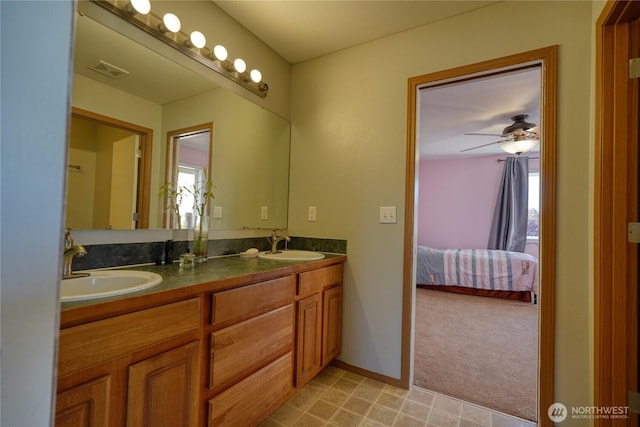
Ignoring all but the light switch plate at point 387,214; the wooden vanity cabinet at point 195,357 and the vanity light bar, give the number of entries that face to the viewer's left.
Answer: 0

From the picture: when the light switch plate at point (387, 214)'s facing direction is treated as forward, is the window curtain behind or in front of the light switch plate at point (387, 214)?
behind

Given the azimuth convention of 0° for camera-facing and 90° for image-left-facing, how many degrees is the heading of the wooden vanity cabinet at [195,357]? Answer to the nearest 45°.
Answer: approximately 315°

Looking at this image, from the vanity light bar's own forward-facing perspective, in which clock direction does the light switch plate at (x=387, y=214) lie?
The light switch plate is roughly at 11 o'clock from the vanity light bar.

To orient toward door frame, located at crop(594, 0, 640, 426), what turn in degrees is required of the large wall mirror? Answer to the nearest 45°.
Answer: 0° — it already faces it

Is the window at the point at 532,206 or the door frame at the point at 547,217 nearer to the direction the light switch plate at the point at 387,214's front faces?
the door frame

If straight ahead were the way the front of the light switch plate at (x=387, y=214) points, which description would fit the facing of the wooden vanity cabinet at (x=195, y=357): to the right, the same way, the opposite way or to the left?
to the left

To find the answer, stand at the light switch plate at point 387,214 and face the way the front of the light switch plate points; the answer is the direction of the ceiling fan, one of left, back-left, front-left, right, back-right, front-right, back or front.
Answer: back-left

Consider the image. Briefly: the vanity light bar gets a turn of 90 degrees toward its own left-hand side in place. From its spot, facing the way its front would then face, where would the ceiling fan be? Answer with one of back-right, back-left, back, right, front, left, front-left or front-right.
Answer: front-right

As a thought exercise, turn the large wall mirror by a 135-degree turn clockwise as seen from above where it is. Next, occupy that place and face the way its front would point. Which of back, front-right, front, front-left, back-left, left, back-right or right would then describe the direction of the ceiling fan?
back

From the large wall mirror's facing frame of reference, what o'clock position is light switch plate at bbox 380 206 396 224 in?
The light switch plate is roughly at 11 o'clock from the large wall mirror.

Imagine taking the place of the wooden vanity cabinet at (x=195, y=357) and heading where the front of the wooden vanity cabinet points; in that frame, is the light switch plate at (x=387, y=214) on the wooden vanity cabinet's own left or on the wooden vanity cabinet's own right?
on the wooden vanity cabinet's own left

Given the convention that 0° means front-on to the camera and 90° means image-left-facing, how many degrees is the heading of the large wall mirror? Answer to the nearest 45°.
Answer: approximately 315°

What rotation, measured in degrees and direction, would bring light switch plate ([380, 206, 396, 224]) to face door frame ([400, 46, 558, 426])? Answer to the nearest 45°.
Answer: approximately 90° to its left

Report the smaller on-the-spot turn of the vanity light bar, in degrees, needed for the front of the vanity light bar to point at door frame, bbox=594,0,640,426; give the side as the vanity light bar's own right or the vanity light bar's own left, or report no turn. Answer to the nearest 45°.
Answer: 0° — it already faces it

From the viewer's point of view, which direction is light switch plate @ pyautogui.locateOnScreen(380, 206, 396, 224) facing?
toward the camera

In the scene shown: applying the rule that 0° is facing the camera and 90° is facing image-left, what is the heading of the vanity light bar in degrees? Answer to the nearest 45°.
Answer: approximately 315°

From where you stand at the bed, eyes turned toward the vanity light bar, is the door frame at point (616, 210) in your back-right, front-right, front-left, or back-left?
front-left
